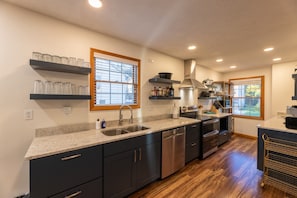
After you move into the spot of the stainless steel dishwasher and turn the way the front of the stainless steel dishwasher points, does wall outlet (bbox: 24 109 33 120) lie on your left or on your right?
on your right

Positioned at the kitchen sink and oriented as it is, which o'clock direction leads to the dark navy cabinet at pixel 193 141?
The dark navy cabinet is roughly at 10 o'clock from the kitchen sink.

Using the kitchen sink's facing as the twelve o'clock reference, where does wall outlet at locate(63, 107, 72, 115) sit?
The wall outlet is roughly at 4 o'clock from the kitchen sink.

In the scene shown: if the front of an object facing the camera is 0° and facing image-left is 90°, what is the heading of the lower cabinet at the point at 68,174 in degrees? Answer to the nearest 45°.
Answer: approximately 315°

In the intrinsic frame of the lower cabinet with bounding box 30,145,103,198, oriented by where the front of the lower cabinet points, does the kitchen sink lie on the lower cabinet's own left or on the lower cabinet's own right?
on the lower cabinet's own left
